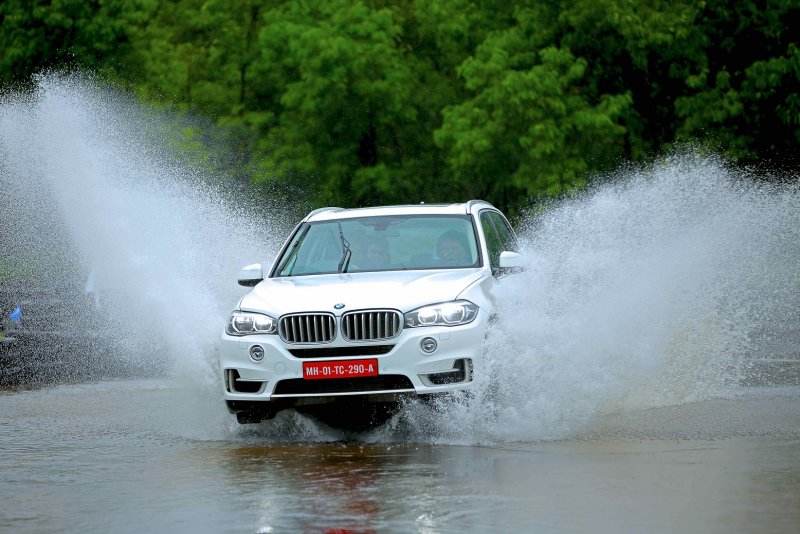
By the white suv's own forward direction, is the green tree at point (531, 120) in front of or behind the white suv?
behind

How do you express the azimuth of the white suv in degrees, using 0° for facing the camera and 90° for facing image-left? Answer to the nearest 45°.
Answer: approximately 0°

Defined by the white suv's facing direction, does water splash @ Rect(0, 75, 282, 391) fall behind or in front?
behind
